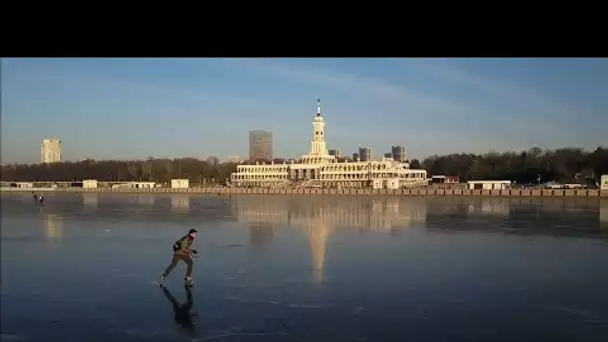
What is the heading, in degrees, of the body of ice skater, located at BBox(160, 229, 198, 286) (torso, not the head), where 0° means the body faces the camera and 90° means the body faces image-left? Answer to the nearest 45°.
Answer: approximately 270°
